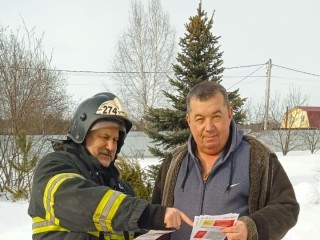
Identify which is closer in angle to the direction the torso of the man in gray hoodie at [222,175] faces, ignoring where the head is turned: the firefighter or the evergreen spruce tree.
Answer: the firefighter

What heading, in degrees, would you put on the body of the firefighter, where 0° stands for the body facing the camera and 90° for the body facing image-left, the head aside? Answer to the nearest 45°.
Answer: approximately 315°

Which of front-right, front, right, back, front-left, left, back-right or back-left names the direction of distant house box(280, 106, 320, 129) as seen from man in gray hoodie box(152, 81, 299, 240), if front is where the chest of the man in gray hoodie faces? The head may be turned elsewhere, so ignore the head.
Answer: back

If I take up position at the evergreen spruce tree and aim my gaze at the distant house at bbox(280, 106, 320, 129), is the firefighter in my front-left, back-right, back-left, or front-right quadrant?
back-right

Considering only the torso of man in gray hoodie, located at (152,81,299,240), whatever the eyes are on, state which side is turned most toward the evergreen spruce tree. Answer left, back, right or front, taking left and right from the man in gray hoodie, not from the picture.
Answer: back

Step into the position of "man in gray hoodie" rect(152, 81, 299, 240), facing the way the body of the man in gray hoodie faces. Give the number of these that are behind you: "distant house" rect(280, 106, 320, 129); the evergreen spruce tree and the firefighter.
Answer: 2

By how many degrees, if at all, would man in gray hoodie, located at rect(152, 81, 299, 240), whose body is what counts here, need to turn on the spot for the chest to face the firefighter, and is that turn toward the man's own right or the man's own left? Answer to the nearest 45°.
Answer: approximately 45° to the man's own right

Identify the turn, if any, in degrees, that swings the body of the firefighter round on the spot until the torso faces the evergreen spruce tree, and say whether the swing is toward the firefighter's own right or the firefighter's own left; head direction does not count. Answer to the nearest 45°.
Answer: approximately 135° to the firefighter's own left

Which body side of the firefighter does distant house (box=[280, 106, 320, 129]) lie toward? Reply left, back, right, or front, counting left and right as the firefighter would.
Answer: left

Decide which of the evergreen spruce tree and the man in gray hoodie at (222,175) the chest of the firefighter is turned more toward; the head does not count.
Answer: the man in gray hoodie

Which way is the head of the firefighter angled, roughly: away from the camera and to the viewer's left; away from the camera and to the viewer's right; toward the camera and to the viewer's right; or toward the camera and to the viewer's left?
toward the camera and to the viewer's right

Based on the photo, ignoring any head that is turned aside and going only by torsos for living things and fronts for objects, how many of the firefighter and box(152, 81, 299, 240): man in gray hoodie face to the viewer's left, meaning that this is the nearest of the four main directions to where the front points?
0

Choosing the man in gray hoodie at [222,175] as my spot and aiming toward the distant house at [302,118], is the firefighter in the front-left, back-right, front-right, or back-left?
back-left
